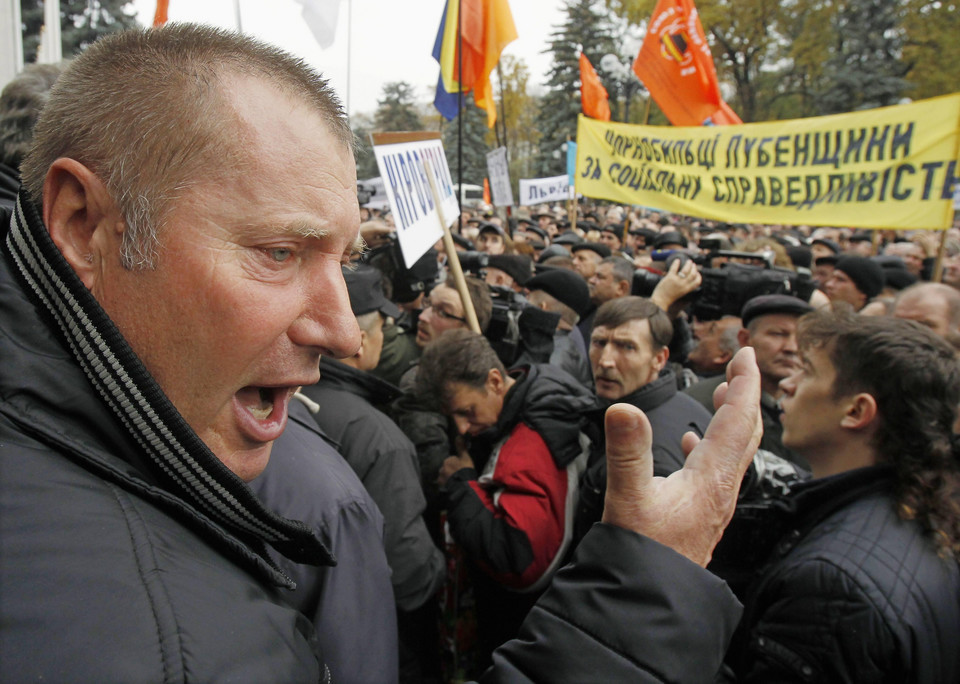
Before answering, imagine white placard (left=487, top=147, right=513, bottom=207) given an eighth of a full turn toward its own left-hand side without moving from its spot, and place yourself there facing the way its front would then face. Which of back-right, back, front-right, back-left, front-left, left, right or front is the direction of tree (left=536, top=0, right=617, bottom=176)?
back-left

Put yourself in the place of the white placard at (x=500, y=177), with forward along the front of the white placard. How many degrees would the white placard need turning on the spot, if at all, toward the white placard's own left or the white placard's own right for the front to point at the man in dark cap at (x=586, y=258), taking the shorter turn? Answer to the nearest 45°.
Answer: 0° — it already faces them

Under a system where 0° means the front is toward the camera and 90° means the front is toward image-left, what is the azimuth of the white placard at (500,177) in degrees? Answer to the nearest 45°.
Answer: approximately 0°

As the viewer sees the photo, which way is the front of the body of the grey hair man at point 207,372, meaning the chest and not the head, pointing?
to the viewer's right

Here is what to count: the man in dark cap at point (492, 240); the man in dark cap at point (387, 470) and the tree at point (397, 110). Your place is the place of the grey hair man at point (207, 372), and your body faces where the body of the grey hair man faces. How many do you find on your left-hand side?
3

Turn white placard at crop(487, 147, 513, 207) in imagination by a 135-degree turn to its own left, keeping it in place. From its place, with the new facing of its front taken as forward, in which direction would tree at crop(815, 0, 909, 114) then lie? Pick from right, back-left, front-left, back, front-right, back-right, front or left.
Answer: front

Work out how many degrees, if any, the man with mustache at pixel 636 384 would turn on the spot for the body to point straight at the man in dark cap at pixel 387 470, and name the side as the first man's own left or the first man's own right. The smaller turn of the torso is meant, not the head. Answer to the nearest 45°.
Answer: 0° — they already face them

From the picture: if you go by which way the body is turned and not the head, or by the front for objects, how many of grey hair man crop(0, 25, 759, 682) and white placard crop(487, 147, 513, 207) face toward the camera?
1
